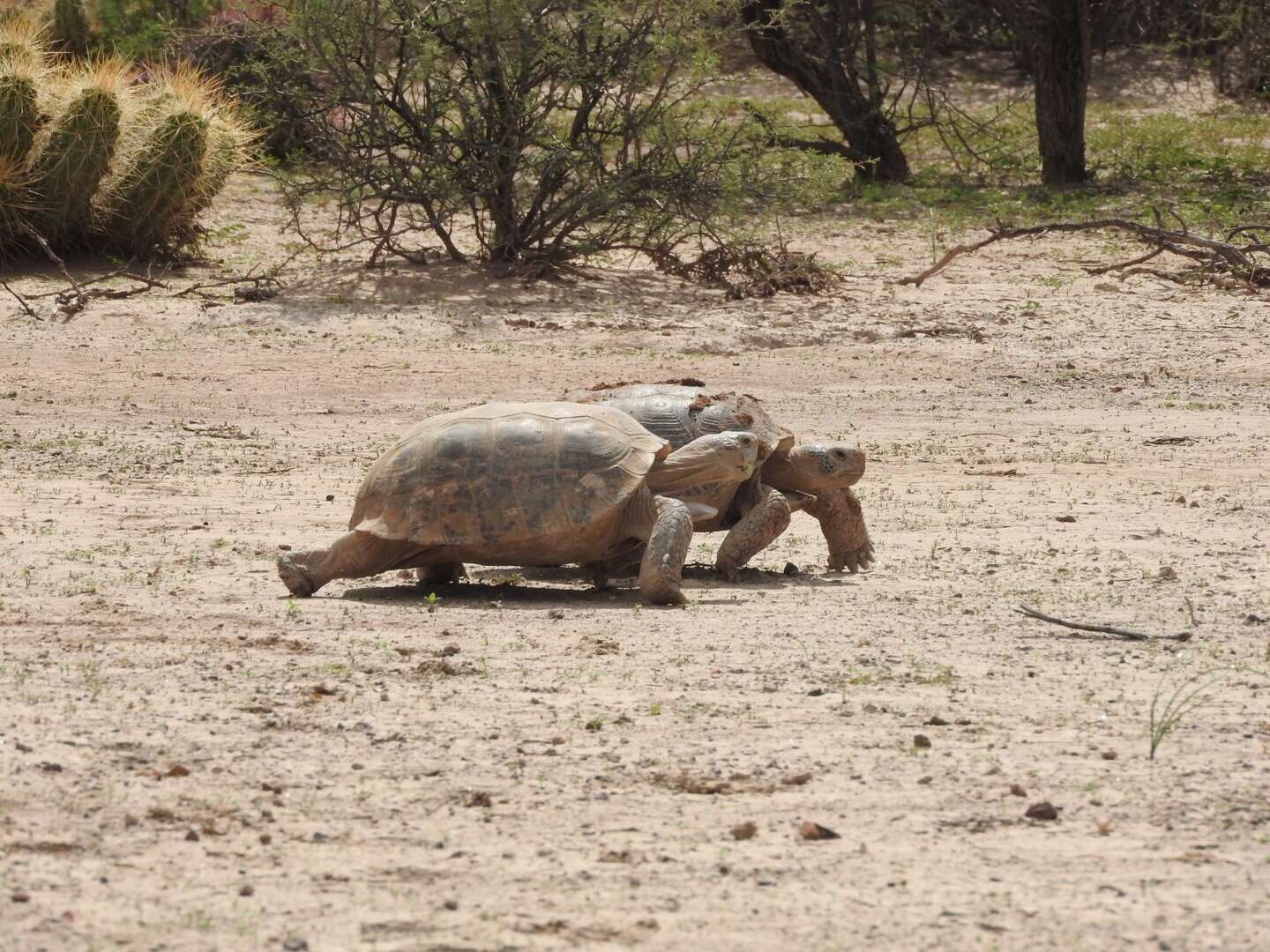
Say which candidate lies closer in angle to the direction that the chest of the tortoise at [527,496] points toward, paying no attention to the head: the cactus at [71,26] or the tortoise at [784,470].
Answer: the tortoise

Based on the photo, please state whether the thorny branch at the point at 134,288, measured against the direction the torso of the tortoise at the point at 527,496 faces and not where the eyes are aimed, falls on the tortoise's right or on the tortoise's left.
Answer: on the tortoise's left

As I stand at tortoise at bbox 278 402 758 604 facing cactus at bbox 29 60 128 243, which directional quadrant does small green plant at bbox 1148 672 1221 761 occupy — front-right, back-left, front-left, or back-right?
back-right

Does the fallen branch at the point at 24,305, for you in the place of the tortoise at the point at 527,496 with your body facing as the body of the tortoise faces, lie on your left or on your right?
on your left

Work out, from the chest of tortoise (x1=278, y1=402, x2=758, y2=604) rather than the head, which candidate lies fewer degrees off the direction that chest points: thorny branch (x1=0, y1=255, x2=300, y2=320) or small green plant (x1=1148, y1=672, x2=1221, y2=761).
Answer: the small green plant

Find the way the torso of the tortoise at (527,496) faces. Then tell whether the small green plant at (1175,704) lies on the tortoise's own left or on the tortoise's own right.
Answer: on the tortoise's own right

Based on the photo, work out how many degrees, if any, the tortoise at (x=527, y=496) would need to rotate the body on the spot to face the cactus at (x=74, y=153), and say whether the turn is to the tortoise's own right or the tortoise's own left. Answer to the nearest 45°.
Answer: approximately 90° to the tortoise's own left

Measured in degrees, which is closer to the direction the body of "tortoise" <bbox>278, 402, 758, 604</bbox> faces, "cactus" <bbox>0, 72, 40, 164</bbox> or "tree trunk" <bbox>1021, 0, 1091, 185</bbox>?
the tree trunk

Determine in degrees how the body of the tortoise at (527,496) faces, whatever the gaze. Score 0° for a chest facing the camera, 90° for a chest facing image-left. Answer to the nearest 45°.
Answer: approximately 270°

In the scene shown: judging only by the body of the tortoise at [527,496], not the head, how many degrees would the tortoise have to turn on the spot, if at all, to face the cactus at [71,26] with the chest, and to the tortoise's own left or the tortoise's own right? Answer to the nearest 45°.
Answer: approximately 90° to the tortoise's own left

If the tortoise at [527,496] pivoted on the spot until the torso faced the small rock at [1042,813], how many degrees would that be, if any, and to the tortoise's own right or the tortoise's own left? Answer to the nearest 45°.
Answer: approximately 90° to the tortoise's own right

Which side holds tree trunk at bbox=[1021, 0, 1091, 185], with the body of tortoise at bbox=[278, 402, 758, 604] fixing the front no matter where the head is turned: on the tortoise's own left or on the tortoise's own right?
on the tortoise's own left
